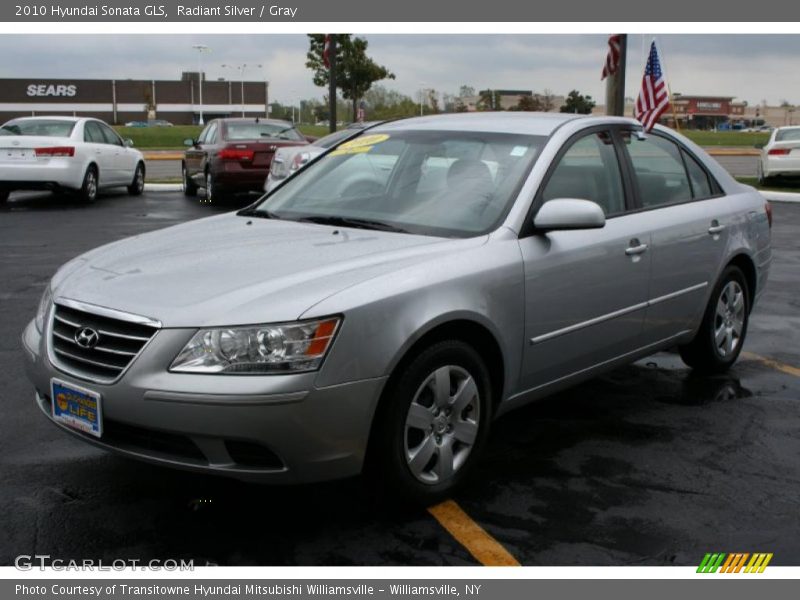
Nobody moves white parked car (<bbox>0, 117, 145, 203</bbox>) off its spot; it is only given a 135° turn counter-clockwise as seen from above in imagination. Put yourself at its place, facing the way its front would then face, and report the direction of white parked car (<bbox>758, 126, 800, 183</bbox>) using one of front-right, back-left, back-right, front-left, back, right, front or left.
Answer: back

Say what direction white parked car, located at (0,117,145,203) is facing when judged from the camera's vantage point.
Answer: facing away from the viewer and to the right of the viewer

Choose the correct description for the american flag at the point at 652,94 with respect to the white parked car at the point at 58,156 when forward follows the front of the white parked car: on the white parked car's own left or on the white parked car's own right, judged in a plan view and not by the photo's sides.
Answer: on the white parked car's own right

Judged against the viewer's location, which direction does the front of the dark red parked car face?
facing away from the viewer and to the left of the viewer

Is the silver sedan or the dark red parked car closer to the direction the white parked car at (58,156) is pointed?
the dark red parked car

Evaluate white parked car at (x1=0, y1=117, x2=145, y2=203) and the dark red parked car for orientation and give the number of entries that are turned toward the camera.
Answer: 0

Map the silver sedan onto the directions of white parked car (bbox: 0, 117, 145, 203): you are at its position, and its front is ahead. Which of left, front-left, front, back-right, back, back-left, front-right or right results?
back-right

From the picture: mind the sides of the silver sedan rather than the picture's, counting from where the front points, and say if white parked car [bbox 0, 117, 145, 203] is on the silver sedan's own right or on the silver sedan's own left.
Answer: on the silver sedan's own right

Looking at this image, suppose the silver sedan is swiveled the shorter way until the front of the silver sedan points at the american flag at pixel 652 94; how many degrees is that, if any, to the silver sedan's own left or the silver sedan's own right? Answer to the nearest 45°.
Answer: approximately 135° to the silver sedan's own right

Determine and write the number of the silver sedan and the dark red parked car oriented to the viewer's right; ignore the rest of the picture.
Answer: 0

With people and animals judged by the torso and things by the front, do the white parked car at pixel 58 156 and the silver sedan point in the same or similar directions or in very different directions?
very different directions

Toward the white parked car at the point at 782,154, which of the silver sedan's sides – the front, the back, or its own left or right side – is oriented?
back
